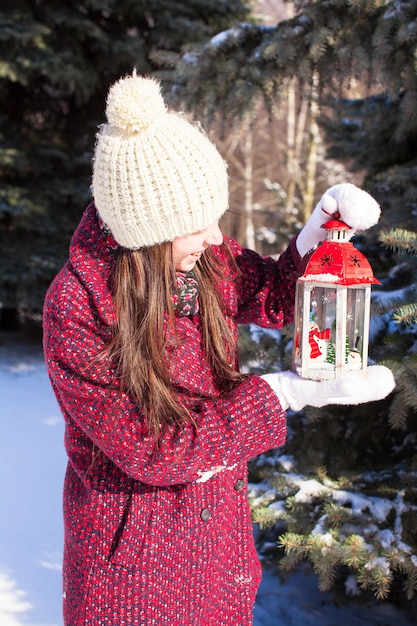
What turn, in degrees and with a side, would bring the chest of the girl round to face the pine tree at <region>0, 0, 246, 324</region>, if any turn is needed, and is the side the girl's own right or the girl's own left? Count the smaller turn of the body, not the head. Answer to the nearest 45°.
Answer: approximately 135° to the girl's own left

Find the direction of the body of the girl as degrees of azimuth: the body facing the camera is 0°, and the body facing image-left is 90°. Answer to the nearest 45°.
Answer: approximately 315°

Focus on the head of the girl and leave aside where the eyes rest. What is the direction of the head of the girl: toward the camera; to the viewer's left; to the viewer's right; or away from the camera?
to the viewer's right
